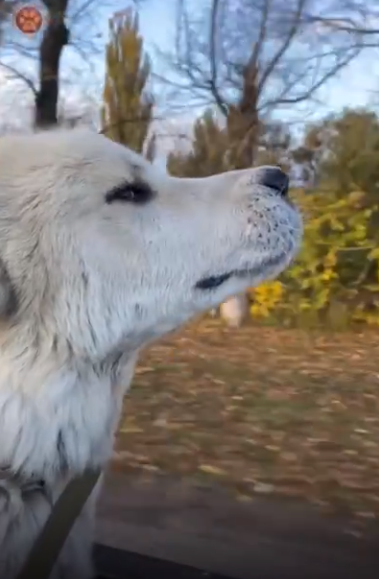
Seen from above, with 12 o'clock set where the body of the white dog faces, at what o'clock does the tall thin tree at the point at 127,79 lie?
The tall thin tree is roughly at 9 o'clock from the white dog.

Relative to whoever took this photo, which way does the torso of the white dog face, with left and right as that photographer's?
facing to the right of the viewer
